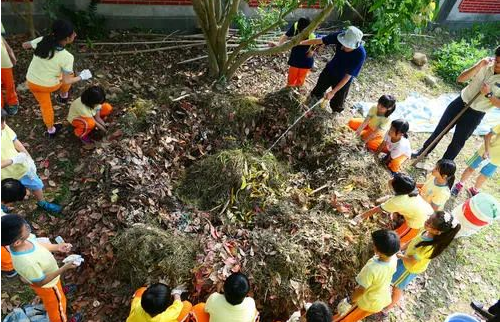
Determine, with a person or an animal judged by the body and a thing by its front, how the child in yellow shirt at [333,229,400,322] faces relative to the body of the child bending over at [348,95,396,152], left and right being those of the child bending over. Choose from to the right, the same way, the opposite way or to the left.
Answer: to the right

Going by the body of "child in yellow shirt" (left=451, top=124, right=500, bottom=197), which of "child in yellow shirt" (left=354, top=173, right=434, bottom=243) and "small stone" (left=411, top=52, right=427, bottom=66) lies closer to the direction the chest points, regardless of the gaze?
the child in yellow shirt

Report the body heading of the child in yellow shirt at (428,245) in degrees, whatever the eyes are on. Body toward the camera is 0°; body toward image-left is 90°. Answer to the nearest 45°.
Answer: approximately 90°

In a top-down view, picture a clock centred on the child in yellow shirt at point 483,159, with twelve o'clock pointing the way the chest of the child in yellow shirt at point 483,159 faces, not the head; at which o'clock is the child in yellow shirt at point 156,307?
the child in yellow shirt at point 156,307 is roughly at 11 o'clock from the child in yellow shirt at point 483,159.

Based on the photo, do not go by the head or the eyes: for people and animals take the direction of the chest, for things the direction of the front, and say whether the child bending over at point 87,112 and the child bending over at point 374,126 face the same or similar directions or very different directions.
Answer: very different directions

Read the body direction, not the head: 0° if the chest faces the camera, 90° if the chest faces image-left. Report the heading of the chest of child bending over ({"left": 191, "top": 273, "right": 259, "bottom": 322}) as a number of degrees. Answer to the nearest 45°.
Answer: approximately 180°

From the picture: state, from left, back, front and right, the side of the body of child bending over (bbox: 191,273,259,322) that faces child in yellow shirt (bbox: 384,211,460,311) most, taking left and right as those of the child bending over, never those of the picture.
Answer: right

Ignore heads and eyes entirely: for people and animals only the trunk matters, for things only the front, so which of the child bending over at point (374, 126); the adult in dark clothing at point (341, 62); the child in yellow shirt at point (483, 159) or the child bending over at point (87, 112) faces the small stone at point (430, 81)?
the child bending over at point (87, 112)

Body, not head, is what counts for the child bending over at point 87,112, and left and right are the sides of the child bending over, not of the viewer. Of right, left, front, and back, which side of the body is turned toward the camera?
right

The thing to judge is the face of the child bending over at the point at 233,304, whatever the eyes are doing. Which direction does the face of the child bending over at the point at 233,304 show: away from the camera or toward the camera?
away from the camera

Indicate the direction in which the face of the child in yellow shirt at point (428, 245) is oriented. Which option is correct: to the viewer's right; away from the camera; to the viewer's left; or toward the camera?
to the viewer's left

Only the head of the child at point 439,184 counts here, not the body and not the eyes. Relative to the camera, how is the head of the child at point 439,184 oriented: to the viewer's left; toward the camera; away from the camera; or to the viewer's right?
to the viewer's left
